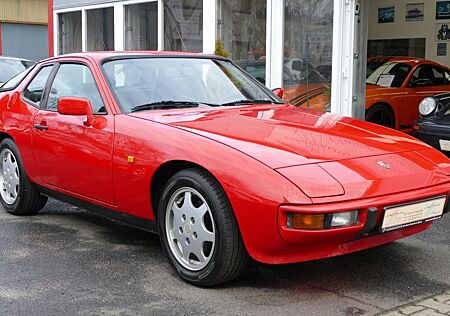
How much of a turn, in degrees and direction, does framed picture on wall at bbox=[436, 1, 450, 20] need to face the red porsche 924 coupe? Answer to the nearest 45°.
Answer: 0° — it already faces it

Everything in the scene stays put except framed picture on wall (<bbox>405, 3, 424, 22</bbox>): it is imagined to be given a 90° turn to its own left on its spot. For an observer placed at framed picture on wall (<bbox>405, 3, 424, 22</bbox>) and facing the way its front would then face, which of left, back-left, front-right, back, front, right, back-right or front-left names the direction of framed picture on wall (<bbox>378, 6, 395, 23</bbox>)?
back-left

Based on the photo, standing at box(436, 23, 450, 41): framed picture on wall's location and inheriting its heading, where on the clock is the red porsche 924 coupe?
The red porsche 924 coupe is roughly at 12 o'clock from the framed picture on wall.

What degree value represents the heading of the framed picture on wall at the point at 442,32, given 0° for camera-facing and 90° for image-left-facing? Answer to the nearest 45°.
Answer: approximately 0°

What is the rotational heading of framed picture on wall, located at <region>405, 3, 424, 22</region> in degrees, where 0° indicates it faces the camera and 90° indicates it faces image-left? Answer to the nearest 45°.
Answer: approximately 0°
